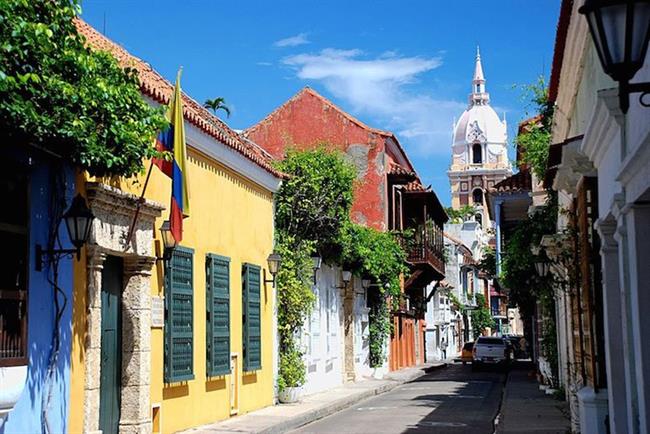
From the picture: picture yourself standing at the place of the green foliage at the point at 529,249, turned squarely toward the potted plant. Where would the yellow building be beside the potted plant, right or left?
left

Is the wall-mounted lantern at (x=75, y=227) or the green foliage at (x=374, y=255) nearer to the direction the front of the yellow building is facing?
the wall-mounted lantern

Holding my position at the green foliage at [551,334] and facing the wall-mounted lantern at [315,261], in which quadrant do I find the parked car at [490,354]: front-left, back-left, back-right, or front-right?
back-right

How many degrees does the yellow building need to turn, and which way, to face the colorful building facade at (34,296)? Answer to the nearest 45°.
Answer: approximately 45° to its right
